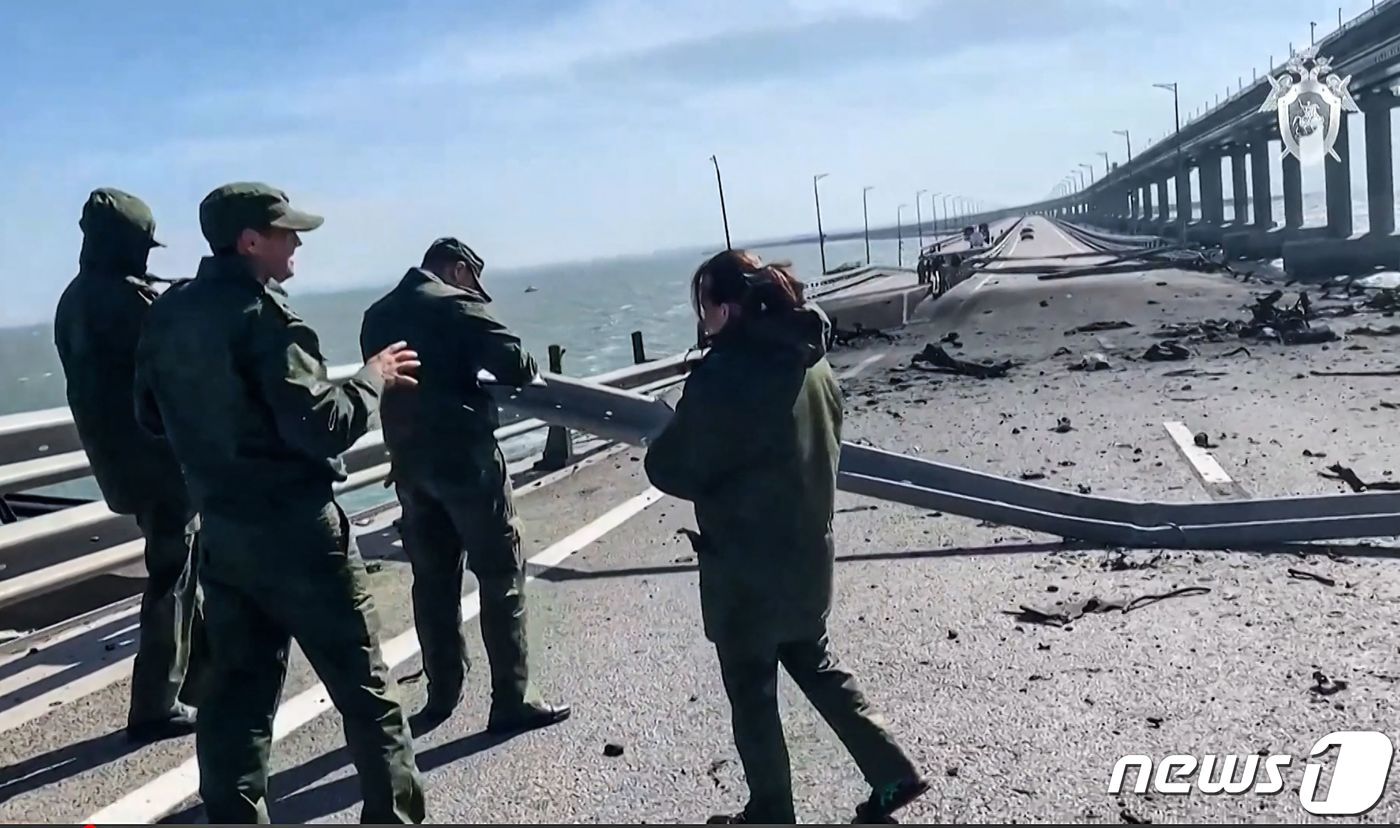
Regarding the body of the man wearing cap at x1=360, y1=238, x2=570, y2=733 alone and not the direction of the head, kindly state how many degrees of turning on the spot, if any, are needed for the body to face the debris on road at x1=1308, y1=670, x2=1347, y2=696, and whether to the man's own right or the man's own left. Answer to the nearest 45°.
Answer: approximately 45° to the man's own right

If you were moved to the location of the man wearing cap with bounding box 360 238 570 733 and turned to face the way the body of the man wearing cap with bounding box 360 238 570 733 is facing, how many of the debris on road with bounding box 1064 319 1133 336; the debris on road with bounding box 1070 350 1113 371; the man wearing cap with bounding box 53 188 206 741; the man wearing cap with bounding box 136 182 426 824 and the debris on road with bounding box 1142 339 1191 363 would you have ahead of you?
3

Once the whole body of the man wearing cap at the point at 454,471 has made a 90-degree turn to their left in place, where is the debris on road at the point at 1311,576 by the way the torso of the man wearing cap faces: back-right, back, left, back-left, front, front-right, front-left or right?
back-right

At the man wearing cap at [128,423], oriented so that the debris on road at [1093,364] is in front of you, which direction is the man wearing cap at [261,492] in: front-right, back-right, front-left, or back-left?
back-right

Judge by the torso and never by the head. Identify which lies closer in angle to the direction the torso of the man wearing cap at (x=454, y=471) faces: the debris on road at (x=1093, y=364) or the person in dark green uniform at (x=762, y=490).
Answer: the debris on road

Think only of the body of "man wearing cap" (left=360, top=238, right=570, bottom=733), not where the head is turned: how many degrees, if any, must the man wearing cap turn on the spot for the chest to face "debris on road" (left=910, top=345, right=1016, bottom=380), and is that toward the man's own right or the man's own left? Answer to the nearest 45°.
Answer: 0° — they already face it

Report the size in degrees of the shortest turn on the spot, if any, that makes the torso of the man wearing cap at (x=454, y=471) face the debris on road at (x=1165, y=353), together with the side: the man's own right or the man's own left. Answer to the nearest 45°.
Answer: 0° — they already face it

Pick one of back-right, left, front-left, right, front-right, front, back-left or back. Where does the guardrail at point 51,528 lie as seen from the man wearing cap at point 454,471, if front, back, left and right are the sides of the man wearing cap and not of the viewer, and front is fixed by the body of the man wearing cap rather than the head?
left

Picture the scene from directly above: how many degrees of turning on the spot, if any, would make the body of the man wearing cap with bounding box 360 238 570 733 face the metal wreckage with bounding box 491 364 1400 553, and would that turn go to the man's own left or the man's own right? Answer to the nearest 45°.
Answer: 0° — they already face it

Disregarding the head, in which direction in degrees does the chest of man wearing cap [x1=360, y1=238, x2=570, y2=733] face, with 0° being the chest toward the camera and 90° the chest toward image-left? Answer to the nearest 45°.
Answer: approximately 225°

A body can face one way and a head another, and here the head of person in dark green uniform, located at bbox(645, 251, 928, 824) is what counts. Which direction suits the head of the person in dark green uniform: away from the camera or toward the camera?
away from the camera

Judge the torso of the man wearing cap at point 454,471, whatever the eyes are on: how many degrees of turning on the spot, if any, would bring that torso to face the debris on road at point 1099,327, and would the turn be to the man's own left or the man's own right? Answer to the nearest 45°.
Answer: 0° — they already face it

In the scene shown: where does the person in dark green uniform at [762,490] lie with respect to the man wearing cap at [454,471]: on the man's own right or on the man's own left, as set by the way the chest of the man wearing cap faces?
on the man's own right

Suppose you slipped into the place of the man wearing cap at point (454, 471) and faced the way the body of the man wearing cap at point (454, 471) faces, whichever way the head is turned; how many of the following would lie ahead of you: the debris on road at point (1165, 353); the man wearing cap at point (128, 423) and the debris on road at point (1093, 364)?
2

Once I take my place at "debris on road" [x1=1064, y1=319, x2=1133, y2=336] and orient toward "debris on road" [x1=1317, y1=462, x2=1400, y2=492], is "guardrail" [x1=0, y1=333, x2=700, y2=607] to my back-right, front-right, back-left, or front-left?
front-right
